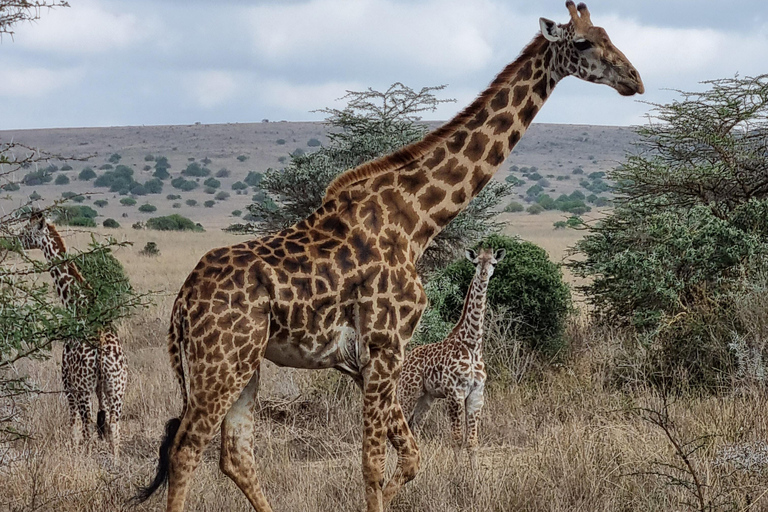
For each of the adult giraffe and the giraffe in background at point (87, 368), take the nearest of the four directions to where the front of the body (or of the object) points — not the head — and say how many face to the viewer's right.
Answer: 1

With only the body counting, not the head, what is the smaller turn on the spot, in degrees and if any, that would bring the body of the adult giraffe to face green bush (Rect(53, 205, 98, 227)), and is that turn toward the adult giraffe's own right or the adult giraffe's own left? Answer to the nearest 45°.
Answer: approximately 135° to the adult giraffe's own left

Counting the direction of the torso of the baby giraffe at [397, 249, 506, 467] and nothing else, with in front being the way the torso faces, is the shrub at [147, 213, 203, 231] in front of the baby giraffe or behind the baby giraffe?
behind

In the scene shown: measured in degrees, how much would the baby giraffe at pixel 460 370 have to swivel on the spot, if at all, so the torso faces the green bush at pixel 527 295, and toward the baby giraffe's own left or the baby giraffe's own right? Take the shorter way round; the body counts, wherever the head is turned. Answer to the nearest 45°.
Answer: approximately 135° to the baby giraffe's own left

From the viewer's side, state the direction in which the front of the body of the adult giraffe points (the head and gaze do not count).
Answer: to the viewer's right

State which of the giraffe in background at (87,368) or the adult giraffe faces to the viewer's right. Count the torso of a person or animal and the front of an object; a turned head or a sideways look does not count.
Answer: the adult giraffe

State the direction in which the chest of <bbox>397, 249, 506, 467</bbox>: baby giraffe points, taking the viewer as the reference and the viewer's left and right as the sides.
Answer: facing the viewer and to the right of the viewer

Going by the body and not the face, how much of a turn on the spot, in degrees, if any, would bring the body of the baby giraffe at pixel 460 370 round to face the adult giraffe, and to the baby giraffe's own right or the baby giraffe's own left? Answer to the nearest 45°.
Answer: approximately 45° to the baby giraffe's own right

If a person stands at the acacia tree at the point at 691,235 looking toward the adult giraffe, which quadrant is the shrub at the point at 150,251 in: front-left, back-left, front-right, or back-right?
back-right

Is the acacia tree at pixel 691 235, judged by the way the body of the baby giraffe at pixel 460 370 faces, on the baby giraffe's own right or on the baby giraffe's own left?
on the baby giraffe's own left

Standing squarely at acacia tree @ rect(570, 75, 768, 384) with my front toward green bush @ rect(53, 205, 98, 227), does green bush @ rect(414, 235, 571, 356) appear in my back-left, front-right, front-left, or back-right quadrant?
front-left

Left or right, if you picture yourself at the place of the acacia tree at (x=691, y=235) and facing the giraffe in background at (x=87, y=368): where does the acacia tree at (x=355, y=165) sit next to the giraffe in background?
right

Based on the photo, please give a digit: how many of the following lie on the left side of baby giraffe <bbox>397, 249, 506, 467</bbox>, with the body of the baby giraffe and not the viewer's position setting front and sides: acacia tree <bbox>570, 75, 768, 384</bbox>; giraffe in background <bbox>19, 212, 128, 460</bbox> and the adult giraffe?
1
